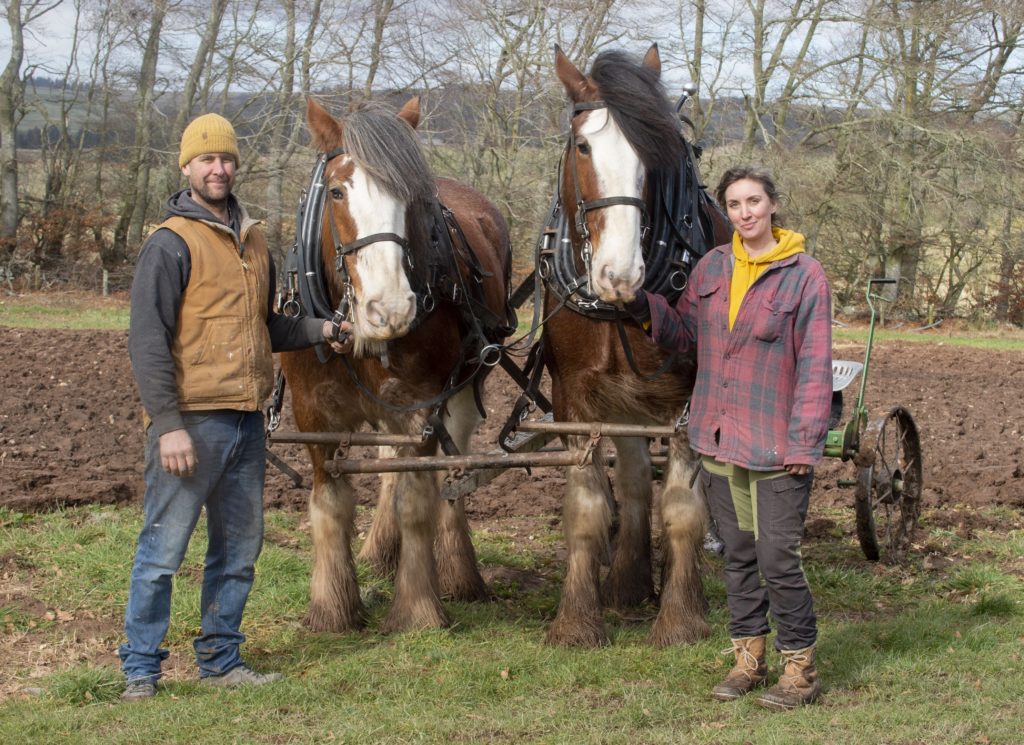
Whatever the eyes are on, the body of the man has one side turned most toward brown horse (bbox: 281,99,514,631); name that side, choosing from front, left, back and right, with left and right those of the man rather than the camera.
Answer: left

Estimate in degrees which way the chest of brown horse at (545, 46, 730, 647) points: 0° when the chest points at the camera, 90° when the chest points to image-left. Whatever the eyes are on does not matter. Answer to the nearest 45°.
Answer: approximately 0°

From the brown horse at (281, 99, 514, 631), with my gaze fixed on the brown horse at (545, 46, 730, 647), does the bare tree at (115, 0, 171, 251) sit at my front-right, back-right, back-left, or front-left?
back-left

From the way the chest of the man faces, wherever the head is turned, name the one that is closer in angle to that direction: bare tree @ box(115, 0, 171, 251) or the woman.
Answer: the woman

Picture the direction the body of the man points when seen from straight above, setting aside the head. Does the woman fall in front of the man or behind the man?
in front

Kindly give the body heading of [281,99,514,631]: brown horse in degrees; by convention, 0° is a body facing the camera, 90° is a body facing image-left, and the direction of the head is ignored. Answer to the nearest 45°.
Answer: approximately 0°

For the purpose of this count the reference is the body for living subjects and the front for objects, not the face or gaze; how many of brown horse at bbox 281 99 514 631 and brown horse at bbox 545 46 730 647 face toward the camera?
2

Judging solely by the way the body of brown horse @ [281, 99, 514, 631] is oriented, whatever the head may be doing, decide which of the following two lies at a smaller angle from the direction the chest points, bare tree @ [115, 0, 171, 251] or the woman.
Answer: the woman

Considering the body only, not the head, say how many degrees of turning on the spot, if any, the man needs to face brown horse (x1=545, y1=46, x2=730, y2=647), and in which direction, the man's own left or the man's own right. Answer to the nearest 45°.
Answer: approximately 45° to the man's own left

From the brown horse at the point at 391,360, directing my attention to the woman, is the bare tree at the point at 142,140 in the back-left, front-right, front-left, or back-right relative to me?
back-left

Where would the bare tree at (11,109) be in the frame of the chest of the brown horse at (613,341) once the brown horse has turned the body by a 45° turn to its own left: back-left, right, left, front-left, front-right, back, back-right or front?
back

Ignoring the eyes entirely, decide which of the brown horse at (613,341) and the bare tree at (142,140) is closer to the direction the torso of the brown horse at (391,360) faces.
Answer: the brown horse

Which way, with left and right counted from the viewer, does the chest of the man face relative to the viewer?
facing the viewer and to the right of the viewer
